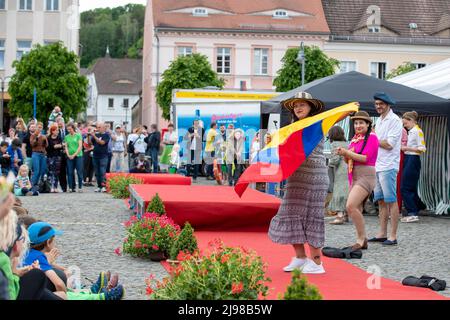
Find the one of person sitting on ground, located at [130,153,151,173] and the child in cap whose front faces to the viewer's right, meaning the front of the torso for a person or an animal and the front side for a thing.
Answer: the child in cap

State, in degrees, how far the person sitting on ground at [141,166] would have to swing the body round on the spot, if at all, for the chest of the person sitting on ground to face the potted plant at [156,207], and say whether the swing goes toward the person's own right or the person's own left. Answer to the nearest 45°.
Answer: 0° — they already face it

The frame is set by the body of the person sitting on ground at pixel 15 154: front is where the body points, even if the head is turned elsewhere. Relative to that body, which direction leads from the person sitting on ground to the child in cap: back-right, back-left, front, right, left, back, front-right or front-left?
front-right

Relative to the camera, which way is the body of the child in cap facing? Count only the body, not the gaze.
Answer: to the viewer's right

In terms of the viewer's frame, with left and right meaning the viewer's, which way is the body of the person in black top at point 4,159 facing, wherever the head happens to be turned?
facing the viewer and to the right of the viewer

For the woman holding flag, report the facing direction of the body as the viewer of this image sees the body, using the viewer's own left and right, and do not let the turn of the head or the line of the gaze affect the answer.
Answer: facing the viewer and to the left of the viewer

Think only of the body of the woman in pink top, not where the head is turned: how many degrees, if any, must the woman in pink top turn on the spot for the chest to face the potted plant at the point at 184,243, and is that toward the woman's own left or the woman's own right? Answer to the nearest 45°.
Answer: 0° — they already face it

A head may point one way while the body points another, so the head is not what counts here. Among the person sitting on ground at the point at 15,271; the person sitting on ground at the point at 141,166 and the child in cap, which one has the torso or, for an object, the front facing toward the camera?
the person sitting on ground at the point at 141,166

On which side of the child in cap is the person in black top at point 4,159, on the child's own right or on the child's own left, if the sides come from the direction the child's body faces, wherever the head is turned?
on the child's own left

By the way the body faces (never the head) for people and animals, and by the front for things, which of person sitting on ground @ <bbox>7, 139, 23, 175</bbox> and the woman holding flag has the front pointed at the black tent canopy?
the person sitting on ground

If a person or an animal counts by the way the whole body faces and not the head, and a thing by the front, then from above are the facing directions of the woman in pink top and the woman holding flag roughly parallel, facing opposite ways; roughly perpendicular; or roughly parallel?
roughly parallel

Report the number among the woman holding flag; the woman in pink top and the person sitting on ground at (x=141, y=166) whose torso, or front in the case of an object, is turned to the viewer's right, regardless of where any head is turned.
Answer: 0

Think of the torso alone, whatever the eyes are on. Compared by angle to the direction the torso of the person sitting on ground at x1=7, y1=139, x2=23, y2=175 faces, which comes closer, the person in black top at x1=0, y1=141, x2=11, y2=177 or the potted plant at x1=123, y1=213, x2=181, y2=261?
the potted plant

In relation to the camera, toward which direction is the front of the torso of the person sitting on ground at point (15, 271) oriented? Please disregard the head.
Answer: to the viewer's right

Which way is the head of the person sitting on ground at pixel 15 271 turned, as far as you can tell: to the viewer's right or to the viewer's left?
to the viewer's right

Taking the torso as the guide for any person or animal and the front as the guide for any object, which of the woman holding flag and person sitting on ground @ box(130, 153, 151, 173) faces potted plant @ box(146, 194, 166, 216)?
the person sitting on ground

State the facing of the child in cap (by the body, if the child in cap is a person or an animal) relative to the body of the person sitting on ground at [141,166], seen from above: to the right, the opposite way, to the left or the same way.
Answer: to the left

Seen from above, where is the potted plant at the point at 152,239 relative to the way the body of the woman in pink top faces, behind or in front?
in front
